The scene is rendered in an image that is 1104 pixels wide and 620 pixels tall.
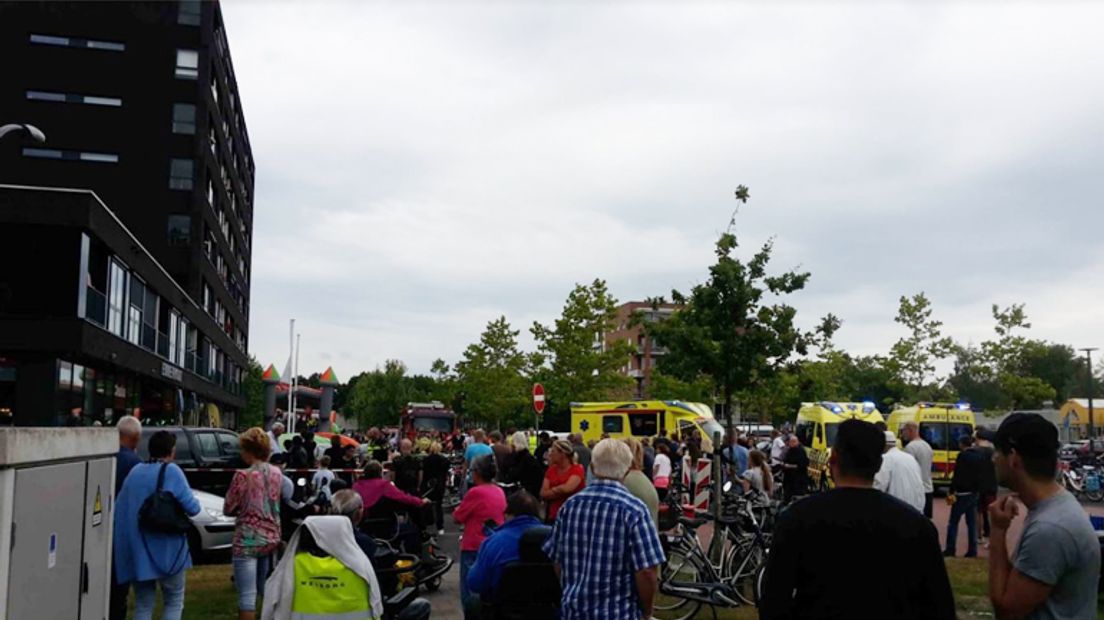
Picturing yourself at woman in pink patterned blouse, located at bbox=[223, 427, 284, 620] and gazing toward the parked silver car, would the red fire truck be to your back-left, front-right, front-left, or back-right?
front-right

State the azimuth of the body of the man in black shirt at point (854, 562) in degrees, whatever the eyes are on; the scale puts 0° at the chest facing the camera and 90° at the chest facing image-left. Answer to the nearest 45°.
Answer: approximately 180°

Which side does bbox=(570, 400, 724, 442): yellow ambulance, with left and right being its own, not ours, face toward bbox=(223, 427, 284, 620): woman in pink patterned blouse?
right

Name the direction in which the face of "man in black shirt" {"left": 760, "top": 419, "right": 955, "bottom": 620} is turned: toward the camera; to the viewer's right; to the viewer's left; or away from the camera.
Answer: away from the camera

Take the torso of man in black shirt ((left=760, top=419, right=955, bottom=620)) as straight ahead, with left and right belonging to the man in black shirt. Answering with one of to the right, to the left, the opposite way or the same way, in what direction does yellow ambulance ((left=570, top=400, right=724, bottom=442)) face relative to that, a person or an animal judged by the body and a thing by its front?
to the right

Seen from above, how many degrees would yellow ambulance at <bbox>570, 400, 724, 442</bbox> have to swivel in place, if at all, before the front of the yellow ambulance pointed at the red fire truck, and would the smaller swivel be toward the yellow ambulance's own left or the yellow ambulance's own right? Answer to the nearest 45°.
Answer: approximately 135° to the yellow ambulance's own left

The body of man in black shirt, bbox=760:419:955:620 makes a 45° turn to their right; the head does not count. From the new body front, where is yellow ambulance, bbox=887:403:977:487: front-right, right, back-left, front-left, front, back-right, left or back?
front-left

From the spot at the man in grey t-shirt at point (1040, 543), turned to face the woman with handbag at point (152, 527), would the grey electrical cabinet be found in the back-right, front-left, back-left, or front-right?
front-left

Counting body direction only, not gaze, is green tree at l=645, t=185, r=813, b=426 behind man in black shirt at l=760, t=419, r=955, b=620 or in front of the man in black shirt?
in front

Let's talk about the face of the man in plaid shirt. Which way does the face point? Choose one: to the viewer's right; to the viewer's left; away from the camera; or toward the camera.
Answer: away from the camera

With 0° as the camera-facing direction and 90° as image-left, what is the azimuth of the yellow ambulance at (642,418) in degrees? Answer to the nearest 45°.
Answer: approximately 270°

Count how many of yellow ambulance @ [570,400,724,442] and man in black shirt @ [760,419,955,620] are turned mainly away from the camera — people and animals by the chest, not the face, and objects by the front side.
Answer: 1

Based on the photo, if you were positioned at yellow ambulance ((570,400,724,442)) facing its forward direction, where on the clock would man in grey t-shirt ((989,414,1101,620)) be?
The man in grey t-shirt is roughly at 3 o'clock from the yellow ambulance.

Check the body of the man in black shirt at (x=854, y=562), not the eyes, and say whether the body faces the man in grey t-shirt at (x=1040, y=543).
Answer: no

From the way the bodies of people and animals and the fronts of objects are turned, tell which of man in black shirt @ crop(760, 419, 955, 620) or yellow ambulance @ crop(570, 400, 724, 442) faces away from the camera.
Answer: the man in black shirt

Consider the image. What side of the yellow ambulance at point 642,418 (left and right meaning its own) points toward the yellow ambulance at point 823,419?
front

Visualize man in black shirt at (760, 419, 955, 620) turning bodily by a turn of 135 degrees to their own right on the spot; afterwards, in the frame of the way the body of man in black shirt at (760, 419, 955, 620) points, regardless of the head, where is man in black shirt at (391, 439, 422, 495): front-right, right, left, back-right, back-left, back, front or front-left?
back
